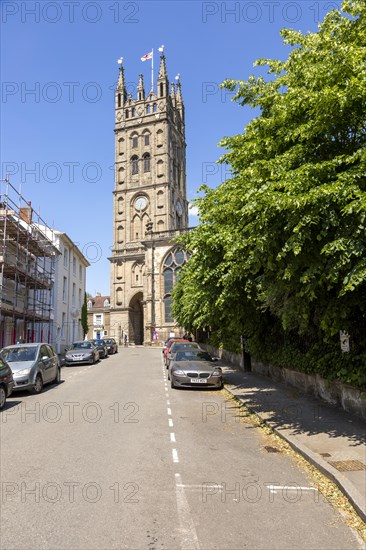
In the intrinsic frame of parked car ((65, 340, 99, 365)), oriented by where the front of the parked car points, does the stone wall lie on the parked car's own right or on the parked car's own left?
on the parked car's own left

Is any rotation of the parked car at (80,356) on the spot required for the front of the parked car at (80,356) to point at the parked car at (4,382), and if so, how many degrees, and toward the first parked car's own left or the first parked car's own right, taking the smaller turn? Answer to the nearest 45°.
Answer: approximately 45° to the first parked car's own left

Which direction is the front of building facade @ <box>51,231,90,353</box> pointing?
to the viewer's right

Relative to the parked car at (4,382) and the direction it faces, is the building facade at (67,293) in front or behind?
behind

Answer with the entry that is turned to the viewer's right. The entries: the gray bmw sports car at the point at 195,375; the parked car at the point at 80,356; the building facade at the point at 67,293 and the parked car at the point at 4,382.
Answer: the building facade

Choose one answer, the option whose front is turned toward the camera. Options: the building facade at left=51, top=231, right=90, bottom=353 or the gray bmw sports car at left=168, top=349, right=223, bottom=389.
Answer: the gray bmw sports car

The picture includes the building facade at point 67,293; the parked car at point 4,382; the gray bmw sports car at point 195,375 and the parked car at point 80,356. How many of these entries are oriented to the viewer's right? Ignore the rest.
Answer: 1

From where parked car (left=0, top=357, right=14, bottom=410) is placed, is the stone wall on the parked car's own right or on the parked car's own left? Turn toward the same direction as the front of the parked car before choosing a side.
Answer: on the parked car's own left

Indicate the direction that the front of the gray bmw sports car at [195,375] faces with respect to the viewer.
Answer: facing the viewer

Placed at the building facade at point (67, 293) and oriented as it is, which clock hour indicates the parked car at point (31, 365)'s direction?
The parked car is roughly at 3 o'clock from the building facade.
